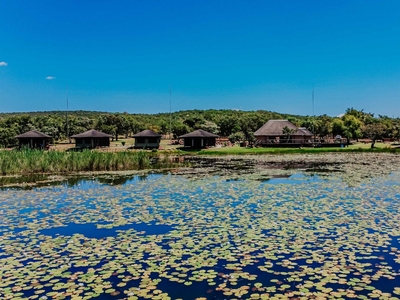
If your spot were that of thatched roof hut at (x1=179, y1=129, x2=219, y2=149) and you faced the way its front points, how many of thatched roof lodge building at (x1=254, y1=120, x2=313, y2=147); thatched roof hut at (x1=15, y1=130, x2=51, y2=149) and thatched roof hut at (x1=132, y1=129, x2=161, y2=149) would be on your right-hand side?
2

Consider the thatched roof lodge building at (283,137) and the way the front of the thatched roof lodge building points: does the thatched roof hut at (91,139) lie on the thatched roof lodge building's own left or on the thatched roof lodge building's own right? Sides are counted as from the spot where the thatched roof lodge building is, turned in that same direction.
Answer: on the thatched roof lodge building's own right

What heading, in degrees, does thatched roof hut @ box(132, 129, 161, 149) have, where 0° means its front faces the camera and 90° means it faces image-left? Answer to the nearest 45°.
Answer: approximately 0°

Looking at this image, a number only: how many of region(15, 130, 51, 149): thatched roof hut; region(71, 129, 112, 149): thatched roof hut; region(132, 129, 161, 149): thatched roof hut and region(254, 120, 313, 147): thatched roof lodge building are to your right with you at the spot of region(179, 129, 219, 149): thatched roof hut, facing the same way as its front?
3

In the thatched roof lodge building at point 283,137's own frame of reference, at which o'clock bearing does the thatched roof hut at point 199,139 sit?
The thatched roof hut is roughly at 2 o'clock from the thatched roof lodge building.

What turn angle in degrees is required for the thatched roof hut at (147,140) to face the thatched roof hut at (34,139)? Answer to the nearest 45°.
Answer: approximately 90° to its right

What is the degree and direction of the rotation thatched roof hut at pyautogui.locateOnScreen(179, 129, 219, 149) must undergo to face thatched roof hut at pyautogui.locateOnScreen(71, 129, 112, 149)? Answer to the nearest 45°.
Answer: approximately 90° to its right

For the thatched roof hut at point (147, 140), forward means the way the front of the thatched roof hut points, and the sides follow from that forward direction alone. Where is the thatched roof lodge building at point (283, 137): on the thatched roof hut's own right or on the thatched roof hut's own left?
on the thatched roof hut's own left

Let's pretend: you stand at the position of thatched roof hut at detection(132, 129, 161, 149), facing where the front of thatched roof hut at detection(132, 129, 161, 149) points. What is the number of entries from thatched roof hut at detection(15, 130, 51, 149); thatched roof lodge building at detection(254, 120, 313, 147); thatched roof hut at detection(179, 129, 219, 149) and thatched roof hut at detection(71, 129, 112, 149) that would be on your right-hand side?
2

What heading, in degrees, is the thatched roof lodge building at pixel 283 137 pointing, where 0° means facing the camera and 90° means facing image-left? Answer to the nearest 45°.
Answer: approximately 0°
